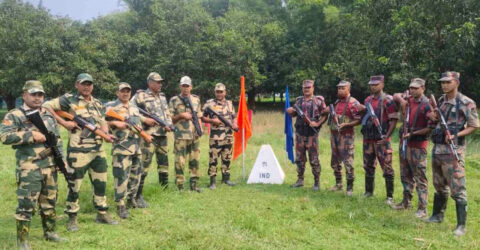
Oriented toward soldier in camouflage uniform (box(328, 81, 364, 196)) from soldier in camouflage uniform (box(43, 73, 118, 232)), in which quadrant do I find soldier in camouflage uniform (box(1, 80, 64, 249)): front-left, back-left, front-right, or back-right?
back-right

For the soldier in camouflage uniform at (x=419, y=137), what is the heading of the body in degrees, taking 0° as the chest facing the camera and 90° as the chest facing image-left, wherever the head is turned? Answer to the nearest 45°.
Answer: approximately 45°

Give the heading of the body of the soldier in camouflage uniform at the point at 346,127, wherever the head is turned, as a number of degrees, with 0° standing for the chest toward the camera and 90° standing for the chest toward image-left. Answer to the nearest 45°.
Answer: approximately 45°

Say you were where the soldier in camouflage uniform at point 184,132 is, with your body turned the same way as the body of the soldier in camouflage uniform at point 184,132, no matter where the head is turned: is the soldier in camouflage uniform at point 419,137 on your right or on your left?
on your left

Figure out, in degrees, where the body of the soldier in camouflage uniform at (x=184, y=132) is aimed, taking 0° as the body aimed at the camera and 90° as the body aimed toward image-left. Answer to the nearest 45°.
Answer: approximately 0°

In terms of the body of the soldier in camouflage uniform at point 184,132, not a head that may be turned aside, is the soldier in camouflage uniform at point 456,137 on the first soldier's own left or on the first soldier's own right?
on the first soldier's own left

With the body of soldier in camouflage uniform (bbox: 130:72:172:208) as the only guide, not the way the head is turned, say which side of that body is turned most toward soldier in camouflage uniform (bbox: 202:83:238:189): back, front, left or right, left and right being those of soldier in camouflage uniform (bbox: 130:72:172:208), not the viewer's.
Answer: left

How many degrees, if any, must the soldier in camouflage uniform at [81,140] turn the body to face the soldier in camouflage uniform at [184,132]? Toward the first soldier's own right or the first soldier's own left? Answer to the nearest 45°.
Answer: approximately 90° to the first soldier's own left

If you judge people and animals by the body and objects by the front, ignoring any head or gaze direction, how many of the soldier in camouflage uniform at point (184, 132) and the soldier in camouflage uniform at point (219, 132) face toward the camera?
2

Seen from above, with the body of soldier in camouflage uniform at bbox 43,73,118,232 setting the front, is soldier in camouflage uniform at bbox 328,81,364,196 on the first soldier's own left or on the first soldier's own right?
on the first soldier's own left

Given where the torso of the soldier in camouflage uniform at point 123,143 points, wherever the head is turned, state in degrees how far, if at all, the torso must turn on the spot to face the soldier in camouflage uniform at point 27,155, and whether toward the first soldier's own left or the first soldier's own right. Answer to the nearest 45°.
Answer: approximately 90° to the first soldier's own right

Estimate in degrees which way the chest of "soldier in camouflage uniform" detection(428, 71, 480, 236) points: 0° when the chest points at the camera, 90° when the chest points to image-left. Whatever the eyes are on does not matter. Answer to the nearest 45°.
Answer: approximately 45°
